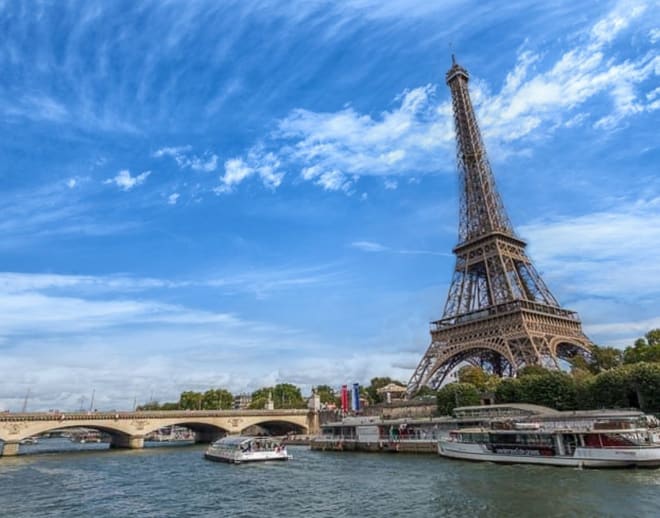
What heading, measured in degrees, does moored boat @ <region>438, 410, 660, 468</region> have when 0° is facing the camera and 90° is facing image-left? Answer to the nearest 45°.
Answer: approximately 90°
